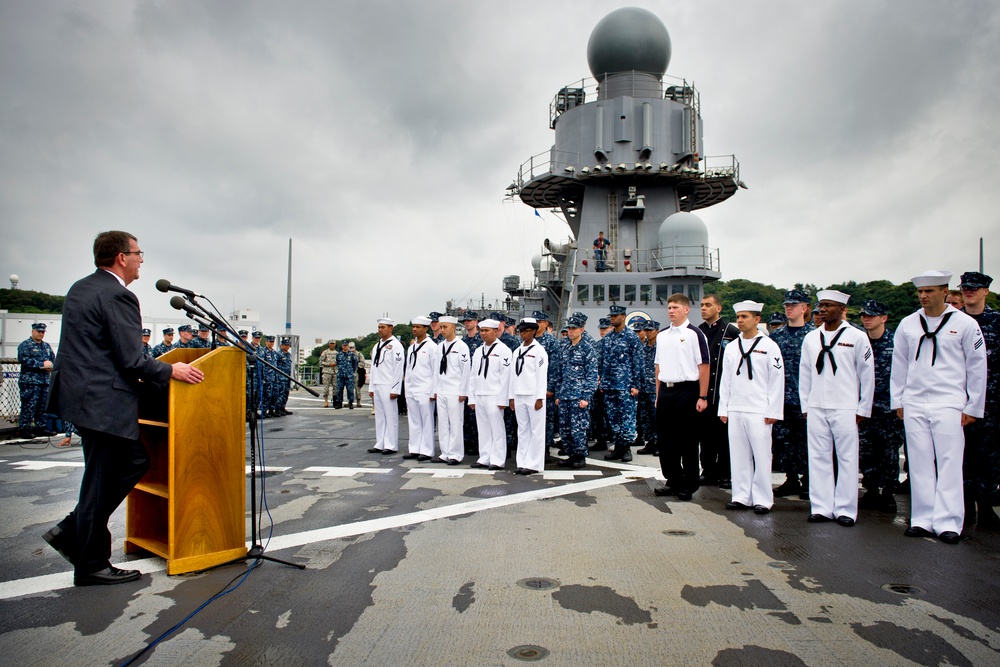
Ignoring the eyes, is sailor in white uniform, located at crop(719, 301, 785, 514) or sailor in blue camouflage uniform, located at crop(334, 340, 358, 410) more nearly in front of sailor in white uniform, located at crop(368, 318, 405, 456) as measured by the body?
the sailor in white uniform

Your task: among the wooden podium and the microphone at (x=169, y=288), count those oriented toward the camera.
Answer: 0

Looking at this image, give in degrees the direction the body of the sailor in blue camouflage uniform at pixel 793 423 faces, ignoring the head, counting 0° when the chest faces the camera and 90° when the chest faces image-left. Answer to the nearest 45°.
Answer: approximately 45°

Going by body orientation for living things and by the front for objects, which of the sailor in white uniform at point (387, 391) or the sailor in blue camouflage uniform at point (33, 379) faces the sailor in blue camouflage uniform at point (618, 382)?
the sailor in blue camouflage uniform at point (33, 379)

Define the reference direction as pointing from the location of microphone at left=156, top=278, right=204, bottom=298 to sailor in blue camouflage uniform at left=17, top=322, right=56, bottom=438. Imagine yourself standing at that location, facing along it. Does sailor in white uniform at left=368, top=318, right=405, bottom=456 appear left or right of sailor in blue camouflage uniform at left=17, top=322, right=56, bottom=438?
right

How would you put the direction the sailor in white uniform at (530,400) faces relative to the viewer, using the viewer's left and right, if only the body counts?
facing the viewer and to the left of the viewer

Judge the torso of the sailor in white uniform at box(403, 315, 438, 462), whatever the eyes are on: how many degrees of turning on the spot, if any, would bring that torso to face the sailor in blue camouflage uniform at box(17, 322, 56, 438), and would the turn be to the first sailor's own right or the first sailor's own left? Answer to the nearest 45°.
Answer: approximately 45° to the first sailor's own right

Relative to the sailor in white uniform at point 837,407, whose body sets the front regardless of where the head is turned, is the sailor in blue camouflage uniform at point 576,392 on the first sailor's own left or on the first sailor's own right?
on the first sailor's own right

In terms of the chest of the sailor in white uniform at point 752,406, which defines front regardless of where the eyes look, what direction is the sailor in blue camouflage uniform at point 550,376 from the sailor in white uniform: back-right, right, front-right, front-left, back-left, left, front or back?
right

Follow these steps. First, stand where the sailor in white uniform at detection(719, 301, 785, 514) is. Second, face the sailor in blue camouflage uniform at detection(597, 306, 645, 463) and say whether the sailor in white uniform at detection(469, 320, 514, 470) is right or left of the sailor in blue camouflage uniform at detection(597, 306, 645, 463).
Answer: left

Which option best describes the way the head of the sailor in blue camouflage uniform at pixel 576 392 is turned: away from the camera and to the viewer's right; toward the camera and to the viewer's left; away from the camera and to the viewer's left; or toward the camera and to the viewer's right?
toward the camera and to the viewer's left

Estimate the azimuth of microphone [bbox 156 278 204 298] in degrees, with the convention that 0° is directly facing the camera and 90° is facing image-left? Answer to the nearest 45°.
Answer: approximately 90°
